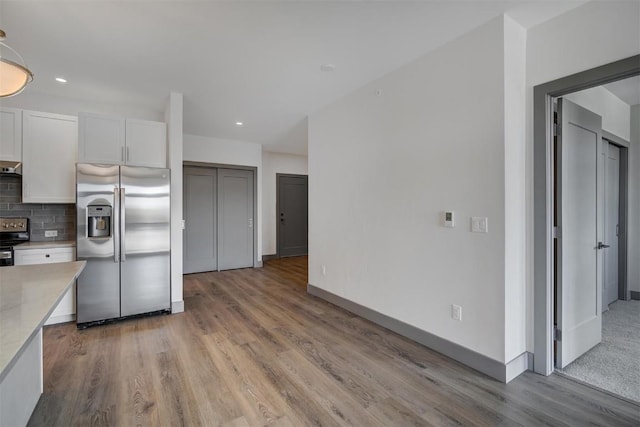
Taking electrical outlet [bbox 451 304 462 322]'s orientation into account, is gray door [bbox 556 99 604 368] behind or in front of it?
behind

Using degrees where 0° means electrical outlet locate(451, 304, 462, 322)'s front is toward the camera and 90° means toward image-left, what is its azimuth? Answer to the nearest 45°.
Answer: approximately 45°

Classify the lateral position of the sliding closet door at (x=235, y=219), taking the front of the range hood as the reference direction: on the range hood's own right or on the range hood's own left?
on the range hood's own left

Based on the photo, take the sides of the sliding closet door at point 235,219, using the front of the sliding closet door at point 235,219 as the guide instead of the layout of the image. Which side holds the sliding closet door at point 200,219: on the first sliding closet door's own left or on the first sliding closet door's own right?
on the first sliding closet door's own right

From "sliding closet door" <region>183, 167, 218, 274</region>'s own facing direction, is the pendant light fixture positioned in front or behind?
in front

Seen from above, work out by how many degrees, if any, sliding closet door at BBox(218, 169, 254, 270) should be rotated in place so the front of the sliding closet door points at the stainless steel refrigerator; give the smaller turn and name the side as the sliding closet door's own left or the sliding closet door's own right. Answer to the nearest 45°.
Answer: approximately 45° to the sliding closet door's own right

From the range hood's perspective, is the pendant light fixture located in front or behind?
in front

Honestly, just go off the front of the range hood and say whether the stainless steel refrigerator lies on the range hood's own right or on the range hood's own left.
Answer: on the range hood's own left

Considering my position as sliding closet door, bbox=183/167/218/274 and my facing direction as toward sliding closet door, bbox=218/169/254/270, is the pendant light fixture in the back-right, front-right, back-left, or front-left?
back-right

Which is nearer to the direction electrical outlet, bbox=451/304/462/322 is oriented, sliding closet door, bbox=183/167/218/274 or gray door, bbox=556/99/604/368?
the sliding closet door

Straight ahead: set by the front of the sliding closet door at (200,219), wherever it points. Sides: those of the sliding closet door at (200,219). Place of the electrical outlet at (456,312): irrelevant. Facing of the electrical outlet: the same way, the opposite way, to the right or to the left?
to the right
